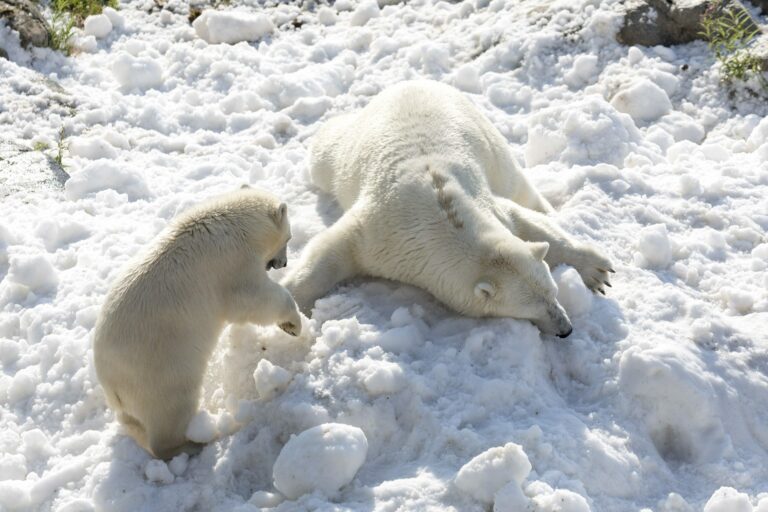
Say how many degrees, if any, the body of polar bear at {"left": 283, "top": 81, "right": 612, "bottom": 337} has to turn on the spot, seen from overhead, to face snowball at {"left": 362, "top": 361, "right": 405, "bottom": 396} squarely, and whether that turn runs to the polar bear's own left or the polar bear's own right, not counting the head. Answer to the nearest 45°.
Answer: approximately 45° to the polar bear's own right

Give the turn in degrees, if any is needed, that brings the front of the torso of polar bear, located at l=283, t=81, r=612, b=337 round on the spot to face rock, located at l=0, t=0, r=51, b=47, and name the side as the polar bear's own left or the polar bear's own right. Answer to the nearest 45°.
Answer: approximately 180°

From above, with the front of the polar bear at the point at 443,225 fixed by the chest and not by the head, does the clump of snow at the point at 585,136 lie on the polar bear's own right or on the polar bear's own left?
on the polar bear's own left

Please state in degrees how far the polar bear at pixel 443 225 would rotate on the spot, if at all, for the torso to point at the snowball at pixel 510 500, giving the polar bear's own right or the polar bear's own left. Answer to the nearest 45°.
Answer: approximately 45° to the polar bear's own right

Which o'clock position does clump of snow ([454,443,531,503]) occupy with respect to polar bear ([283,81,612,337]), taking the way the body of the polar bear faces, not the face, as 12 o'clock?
The clump of snow is roughly at 1 o'clock from the polar bear.

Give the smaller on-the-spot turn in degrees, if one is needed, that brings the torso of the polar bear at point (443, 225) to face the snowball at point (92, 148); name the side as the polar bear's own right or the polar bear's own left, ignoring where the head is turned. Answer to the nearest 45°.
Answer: approximately 180°

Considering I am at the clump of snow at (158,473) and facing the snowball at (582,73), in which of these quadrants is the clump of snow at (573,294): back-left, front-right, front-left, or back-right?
front-right

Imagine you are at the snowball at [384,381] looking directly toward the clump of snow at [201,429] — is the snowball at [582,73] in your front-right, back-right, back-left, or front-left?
back-right

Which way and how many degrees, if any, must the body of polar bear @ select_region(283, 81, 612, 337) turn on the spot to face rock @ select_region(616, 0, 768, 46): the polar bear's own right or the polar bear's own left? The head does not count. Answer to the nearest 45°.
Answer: approximately 90° to the polar bear's own left

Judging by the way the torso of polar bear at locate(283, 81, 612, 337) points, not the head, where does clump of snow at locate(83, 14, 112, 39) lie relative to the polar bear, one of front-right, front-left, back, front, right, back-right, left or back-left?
back

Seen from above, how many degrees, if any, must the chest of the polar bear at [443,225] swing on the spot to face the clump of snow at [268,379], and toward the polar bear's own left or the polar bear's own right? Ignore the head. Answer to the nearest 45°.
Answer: approximately 90° to the polar bear's own right

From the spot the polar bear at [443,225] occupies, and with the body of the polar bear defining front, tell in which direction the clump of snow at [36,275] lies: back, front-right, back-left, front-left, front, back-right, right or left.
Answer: back-right

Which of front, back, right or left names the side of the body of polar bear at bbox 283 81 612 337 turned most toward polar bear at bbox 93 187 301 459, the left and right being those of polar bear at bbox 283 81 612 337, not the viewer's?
right

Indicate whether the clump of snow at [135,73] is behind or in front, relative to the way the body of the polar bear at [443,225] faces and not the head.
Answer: behind

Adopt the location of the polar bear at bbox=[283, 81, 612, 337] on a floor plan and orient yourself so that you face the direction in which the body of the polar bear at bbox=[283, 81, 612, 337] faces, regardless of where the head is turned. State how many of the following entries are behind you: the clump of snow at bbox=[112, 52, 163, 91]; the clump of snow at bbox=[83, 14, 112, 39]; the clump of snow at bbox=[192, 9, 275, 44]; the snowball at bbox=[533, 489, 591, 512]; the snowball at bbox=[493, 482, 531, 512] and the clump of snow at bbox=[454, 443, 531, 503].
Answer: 3

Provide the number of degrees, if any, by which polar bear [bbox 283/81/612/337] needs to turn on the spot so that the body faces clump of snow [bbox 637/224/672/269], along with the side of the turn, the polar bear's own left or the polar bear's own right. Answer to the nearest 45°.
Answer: approximately 45° to the polar bear's own left

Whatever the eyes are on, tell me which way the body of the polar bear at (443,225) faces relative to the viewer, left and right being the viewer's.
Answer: facing the viewer and to the right of the viewer
